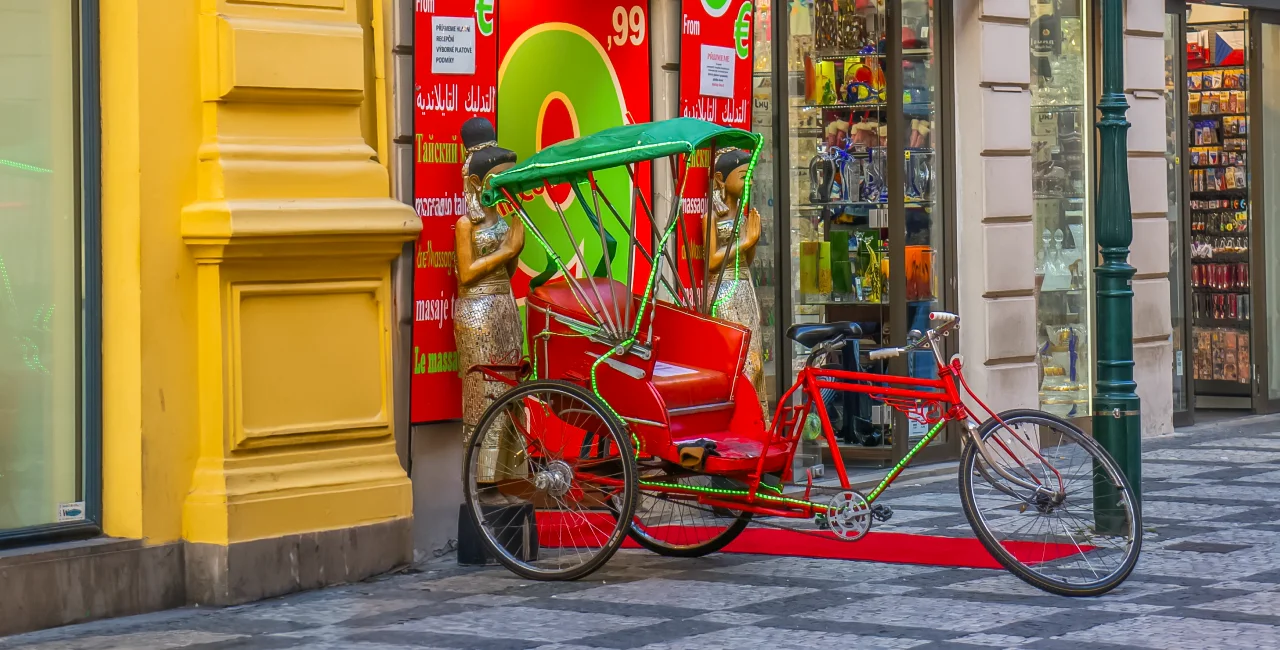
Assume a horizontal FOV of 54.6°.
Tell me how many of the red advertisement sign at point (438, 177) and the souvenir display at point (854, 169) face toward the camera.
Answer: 2

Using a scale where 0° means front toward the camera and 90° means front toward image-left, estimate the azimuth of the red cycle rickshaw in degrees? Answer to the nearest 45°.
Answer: approximately 315°

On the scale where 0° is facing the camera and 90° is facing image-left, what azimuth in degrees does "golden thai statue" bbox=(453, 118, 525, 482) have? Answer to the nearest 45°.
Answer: approximately 315°

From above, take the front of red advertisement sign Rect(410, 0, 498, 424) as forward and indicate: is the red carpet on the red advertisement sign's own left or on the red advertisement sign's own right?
on the red advertisement sign's own left

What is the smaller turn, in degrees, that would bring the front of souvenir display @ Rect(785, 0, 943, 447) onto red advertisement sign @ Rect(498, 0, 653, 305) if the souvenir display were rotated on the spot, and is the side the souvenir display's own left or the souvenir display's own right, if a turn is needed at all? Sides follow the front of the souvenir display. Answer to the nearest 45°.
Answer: approximately 45° to the souvenir display's own right

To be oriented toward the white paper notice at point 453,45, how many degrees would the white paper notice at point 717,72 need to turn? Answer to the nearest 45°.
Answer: approximately 45° to its right

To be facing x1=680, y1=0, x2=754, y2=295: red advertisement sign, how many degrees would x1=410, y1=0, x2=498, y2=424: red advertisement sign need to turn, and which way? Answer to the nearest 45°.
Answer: approximately 135° to its left

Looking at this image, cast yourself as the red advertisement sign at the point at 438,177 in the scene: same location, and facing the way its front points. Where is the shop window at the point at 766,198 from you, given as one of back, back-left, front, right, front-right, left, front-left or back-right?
back-left

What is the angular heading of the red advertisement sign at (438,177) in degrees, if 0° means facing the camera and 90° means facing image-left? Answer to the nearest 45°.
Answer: approximately 0°

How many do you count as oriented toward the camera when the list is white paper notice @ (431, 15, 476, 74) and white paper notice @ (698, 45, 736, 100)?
2
